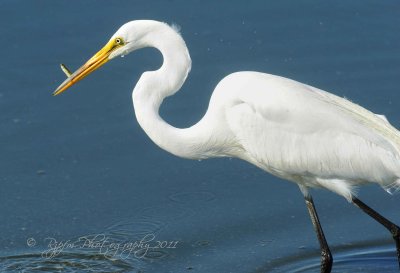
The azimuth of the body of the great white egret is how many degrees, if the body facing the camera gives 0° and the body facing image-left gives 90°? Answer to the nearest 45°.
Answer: approximately 90°
